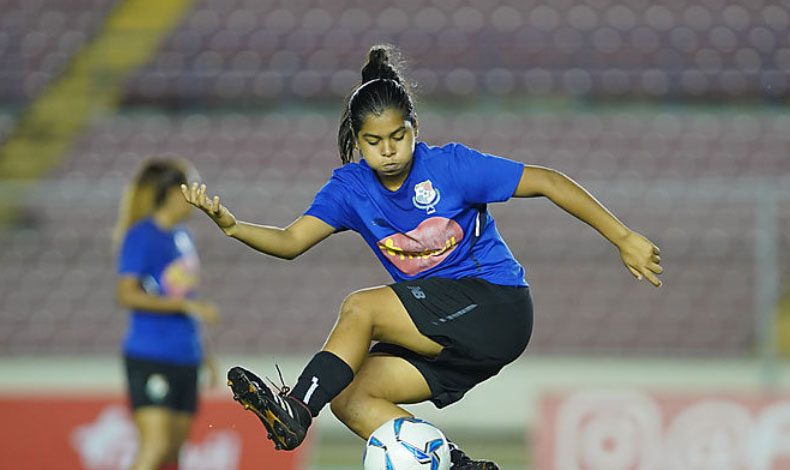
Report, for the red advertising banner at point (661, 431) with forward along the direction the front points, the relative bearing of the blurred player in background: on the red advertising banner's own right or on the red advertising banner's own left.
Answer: on the red advertising banner's own right

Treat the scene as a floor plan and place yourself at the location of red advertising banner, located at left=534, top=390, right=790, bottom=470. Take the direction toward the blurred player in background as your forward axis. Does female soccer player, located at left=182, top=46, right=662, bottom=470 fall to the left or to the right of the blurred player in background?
left

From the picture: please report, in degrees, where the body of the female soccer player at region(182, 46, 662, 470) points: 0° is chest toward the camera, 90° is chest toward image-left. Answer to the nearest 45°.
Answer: approximately 45°

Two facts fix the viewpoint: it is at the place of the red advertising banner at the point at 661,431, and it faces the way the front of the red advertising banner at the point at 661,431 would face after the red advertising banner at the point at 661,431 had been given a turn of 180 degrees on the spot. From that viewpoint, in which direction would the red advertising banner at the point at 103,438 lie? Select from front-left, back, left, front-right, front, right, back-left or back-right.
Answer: left

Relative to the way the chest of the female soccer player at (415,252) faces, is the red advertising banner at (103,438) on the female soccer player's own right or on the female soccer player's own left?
on the female soccer player's own right

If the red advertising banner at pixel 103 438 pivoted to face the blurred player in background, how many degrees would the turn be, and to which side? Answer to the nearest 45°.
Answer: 0° — it already faces them

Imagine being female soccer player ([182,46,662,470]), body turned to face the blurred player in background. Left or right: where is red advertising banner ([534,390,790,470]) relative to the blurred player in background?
right
